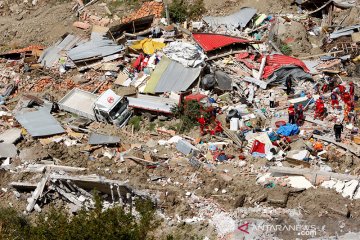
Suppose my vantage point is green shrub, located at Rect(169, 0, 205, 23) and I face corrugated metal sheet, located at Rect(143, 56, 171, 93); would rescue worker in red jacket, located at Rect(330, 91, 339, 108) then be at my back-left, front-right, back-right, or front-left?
front-left

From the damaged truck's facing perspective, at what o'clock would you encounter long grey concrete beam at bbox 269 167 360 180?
The long grey concrete beam is roughly at 12 o'clock from the damaged truck.

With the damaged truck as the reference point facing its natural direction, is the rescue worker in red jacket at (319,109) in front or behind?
in front

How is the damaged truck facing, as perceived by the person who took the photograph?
facing the viewer and to the right of the viewer

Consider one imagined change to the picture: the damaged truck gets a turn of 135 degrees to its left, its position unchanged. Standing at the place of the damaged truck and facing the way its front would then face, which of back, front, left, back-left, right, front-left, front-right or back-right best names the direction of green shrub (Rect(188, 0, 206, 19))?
front-right

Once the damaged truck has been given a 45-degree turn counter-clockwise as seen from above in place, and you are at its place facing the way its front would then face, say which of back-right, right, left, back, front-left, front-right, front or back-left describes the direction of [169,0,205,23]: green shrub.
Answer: front-left

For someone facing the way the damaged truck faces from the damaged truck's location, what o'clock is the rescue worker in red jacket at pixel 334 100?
The rescue worker in red jacket is roughly at 11 o'clock from the damaged truck.

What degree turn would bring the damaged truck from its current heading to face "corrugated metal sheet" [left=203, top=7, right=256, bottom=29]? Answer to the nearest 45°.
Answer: approximately 90° to its left

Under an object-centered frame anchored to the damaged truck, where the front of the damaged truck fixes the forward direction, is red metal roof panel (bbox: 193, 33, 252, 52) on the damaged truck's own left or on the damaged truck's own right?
on the damaged truck's own left

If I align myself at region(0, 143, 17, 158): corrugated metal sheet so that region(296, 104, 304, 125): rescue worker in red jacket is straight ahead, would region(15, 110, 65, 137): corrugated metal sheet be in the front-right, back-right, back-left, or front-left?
front-left

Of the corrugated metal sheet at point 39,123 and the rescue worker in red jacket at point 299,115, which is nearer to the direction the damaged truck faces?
the rescue worker in red jacket

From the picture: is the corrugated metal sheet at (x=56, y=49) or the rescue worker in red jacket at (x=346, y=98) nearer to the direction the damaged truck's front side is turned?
the rescue worker in red jacket

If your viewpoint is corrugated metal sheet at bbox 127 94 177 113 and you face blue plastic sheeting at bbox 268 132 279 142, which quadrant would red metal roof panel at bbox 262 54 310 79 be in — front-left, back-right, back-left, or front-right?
front-left

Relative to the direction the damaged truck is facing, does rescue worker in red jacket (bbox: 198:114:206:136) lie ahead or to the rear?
ahead

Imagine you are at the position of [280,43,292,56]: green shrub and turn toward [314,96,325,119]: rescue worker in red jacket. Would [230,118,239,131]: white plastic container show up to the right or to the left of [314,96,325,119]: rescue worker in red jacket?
right

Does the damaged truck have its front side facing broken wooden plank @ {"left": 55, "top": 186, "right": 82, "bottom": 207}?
no

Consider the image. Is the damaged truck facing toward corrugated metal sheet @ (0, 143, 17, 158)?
no

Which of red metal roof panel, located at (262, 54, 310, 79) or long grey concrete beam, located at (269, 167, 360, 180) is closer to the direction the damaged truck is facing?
the long grey concrete beam

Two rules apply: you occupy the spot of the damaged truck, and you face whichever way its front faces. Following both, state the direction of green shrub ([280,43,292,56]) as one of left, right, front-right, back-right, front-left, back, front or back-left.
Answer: front-left

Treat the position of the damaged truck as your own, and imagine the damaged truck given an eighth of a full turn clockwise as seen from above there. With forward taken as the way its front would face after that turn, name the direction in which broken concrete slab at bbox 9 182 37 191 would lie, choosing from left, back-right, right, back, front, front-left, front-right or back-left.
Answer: front-right

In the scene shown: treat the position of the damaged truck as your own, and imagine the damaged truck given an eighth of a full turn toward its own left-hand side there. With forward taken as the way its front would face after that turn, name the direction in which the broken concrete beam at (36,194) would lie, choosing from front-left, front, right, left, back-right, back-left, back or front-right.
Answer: back-right

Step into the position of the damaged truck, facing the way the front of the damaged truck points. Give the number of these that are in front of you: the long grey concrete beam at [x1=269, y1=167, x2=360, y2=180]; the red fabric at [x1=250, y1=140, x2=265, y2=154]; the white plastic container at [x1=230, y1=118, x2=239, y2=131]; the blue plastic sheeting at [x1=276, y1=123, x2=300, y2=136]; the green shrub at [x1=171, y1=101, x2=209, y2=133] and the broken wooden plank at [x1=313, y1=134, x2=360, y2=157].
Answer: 6

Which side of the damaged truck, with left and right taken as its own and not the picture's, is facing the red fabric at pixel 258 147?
front

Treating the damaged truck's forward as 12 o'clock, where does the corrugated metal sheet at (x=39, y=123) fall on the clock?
The corrugated metal sheet is roughly at 5 o'clock from the damaged truck.

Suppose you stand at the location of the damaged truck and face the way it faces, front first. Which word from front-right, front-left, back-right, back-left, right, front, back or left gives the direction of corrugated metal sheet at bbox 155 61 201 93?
front-left
